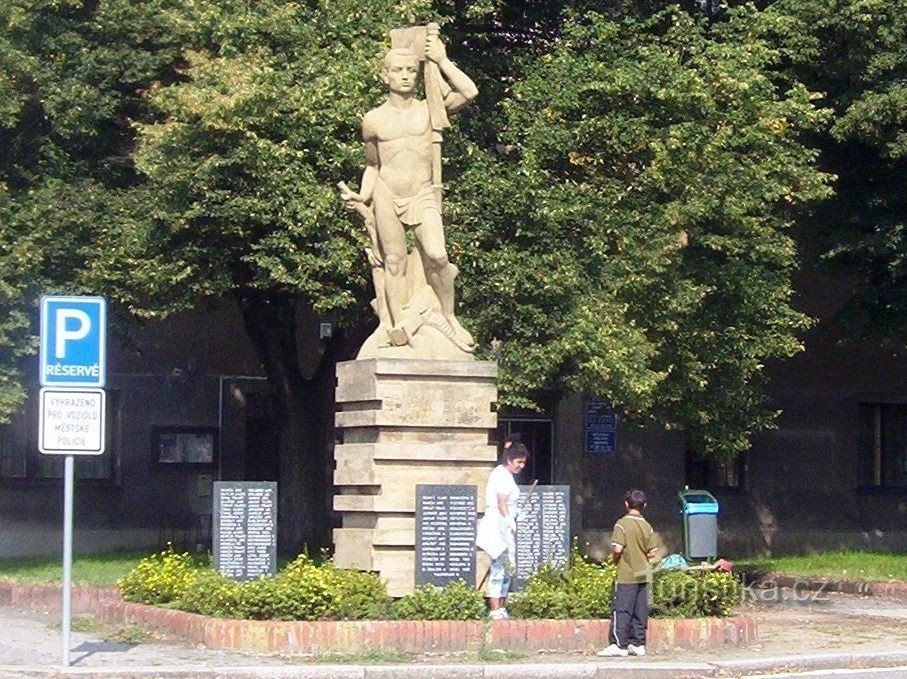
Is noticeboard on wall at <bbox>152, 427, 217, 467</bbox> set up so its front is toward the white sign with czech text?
yes

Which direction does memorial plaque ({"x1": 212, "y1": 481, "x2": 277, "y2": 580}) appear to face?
toward the camera

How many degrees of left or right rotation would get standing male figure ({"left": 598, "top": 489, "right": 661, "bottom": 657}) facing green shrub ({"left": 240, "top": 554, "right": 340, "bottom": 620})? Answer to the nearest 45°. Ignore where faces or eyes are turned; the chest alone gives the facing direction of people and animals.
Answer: approximately 45° to its left

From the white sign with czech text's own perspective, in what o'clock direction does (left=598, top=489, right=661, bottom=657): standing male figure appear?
The standing male figure is roughly at 9 o'clock from the white sign with czech text.

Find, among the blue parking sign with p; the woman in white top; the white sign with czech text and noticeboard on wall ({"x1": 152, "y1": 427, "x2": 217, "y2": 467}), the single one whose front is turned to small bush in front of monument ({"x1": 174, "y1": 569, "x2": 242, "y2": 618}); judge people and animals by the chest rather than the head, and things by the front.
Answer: the noticeboard on wall

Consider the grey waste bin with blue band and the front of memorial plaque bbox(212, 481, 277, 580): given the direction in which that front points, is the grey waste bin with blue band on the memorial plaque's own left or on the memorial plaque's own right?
on the memorial plaque's own left

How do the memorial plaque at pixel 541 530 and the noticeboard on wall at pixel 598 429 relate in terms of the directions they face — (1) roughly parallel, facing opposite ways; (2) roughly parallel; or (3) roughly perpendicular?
roughly parallel

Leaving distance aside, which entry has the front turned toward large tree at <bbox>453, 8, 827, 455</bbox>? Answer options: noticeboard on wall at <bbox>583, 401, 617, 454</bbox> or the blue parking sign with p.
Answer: the noticeboard on wall

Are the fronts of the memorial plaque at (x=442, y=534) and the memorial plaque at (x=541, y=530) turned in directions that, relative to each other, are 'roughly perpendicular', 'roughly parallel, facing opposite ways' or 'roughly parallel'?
roughly parallel

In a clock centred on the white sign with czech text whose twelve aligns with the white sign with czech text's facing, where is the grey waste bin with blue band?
The grey waste bin with blue band is roughly at 8 o'clock from the white sign with czech text.

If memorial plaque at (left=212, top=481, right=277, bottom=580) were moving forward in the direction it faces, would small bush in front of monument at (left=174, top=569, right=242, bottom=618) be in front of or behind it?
in front

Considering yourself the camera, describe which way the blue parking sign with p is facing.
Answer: facing the viewer

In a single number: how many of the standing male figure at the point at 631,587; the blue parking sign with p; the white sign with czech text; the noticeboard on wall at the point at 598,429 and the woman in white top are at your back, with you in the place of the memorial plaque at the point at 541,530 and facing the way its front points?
1

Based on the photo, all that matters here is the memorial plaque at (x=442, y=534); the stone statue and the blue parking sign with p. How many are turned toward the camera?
3

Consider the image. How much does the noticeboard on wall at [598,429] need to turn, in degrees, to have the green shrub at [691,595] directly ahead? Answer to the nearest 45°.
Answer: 0° — it already faces it

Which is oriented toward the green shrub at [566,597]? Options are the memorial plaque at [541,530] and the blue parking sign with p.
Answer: the memorial plaque

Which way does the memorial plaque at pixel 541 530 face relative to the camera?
toward the camera

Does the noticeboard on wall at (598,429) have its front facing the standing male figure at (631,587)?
yes

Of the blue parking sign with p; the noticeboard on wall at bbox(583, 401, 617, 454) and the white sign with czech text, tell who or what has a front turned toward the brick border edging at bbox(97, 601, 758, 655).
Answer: the noticeboard on wall

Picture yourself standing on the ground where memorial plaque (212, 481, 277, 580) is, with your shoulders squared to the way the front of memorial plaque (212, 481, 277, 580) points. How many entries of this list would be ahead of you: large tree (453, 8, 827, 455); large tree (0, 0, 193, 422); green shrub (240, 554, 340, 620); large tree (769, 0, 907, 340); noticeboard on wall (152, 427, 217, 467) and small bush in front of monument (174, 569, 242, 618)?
2

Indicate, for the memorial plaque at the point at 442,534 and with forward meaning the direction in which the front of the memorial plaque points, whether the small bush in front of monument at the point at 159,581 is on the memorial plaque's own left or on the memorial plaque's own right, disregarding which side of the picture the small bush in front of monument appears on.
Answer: on the memorial plaque's own right
